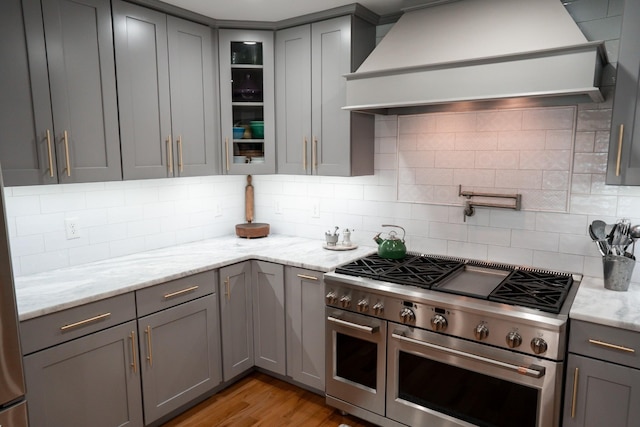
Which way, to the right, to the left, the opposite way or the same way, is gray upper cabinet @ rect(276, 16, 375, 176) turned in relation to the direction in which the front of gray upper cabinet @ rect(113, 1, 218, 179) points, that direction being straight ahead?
to the right

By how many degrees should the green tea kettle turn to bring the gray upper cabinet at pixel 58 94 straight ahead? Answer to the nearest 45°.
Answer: approximately 45° to its left

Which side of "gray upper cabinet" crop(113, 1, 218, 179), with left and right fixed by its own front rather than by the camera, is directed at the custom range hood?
front

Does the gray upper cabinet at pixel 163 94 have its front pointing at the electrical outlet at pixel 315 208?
no

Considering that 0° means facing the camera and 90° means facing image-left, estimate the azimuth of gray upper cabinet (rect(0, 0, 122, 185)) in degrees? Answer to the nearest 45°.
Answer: approximately 315°

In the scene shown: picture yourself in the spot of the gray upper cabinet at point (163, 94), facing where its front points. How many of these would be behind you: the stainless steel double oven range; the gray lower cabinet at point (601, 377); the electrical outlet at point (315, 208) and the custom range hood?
0

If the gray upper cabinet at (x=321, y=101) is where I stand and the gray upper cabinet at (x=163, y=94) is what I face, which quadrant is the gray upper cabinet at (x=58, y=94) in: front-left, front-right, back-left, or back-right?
front-left

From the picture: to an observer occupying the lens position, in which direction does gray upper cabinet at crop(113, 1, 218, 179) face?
facing the viewer and to the right of the viewer

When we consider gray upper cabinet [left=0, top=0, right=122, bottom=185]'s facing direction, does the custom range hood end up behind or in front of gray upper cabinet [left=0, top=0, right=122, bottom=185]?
in front

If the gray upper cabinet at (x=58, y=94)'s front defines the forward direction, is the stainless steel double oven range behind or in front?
in front

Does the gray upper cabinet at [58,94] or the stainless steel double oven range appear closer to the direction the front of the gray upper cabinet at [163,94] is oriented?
the stainless steel double oven range

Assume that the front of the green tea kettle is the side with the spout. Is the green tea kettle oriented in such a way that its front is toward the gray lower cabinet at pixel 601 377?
no

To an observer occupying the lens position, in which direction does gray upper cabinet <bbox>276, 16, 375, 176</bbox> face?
facing the viewer and to the left of the viewer

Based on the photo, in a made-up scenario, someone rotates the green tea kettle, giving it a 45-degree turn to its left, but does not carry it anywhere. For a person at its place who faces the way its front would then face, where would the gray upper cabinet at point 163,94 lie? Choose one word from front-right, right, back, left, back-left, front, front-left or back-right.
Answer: front-right

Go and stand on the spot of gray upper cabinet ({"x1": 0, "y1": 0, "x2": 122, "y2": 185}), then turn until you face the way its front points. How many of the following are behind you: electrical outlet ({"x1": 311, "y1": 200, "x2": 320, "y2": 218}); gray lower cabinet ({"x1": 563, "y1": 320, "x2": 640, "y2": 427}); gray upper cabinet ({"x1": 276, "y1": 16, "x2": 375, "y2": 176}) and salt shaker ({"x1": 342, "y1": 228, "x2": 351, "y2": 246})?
0

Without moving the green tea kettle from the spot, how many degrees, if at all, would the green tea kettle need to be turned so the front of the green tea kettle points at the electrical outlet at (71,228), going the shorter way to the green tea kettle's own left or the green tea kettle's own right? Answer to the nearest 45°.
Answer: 0° — it already faces it

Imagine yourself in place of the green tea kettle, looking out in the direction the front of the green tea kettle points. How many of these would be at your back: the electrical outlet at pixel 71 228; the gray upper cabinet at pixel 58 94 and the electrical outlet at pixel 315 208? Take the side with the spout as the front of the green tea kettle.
0

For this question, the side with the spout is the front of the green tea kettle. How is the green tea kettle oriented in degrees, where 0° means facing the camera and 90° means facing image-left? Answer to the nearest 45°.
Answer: approximately 90°

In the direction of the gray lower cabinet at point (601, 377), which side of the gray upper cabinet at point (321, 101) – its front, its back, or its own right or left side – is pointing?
left
